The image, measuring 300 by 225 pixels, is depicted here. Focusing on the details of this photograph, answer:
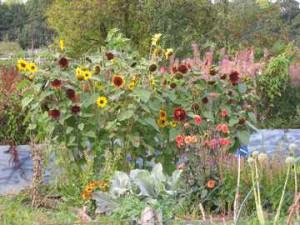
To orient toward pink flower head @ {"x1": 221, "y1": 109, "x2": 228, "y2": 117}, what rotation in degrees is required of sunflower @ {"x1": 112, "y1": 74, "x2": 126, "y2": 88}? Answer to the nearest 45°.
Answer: approximately 90° to its left

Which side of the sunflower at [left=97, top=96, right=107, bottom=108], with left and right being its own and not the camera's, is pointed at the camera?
front

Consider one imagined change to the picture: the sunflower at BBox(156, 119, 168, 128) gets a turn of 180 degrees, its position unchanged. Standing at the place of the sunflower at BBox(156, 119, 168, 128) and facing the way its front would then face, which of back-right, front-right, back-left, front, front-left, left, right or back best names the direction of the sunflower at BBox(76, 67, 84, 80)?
left

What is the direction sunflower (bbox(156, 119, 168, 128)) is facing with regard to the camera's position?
facing the viewer

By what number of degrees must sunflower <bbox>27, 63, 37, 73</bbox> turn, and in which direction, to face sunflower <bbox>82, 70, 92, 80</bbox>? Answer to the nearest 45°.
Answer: approximately 45° to its left

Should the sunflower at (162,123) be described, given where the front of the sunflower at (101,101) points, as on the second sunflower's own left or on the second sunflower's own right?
on the second sunflower's own left

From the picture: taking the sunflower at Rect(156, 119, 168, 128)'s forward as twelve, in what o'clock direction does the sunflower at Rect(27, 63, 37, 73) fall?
the sunflower at Rect(27, 63, 37, 73) is roughly at 3 o'clock from the sunflower at Rect(156, 119, 168, 128).
